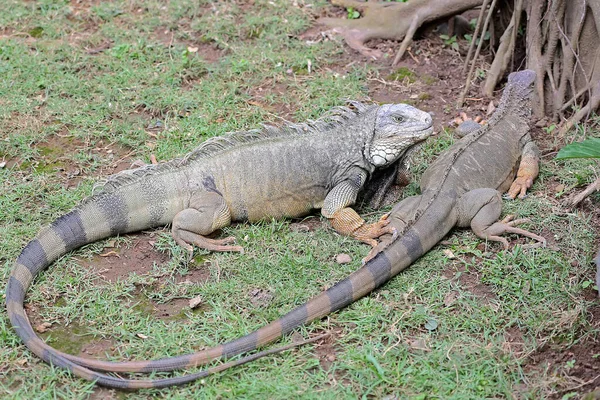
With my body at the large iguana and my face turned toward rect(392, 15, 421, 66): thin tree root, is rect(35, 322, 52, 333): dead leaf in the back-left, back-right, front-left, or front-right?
back-left

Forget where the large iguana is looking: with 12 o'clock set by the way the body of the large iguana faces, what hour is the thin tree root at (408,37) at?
The thin tree root is roughly at 10 o'clock from the large iguana.

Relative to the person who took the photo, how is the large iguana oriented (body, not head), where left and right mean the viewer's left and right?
facing to the right of the viewer

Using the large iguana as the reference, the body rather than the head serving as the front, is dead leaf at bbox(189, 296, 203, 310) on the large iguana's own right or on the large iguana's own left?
on the large iguana's own right

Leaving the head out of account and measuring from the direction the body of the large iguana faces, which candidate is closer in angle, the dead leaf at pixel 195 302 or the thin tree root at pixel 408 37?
the thin tree root

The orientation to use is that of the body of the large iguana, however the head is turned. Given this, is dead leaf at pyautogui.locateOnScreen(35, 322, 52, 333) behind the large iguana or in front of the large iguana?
behind
